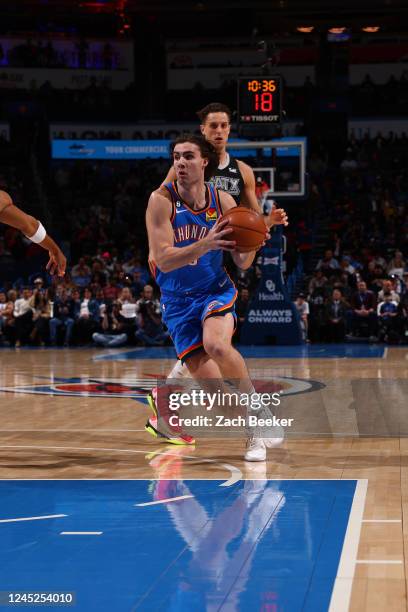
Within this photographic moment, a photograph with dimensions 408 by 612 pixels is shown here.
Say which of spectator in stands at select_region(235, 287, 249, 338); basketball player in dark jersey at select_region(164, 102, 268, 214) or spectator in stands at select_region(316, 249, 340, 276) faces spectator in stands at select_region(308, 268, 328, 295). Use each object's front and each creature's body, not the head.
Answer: spectator in stands at select_region(316, 249, 340, 276)

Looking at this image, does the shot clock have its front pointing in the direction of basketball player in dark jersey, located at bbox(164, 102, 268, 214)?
yes

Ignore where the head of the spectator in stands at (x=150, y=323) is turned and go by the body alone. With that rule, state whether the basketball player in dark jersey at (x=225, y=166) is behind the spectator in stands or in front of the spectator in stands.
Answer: in front

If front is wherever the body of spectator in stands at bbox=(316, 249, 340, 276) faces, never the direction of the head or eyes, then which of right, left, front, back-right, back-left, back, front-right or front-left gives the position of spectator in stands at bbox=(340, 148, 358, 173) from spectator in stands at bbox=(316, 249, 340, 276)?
back

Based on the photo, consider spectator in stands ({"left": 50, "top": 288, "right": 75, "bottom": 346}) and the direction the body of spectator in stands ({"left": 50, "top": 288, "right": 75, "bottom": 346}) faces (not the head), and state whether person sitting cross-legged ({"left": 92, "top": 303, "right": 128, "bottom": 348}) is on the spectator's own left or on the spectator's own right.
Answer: on the spectator's own left

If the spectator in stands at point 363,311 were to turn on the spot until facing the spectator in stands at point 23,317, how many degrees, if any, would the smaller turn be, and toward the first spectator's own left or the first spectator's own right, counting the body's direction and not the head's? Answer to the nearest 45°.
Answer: approximately 90° to the first spectator's own right

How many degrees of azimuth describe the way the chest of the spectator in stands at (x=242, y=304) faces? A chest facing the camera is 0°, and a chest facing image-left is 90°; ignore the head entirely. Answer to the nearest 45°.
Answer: approximately 0°

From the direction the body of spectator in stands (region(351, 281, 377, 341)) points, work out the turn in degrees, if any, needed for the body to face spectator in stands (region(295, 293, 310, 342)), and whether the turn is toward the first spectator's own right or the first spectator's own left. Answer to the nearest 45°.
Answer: approximately 90° to the first spectator's own right

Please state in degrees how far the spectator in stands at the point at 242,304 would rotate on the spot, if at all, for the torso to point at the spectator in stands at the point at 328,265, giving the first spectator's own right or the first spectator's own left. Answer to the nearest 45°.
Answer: approximately 135° to the first spectator's own left

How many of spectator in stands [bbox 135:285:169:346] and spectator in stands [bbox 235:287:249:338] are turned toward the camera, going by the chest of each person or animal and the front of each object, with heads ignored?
2

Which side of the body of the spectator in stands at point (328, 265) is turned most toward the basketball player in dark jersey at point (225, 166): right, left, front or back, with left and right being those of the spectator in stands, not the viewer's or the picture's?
front
